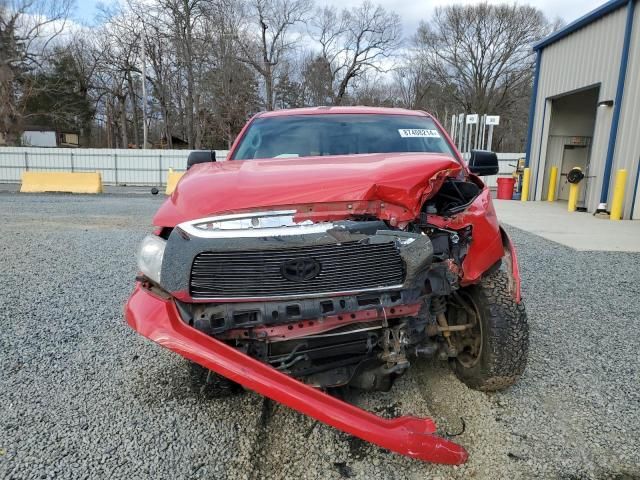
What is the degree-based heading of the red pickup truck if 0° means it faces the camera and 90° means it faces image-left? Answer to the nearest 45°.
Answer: approximately 0°

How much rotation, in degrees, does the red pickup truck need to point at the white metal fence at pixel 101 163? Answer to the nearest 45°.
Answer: approximately 135° to its right

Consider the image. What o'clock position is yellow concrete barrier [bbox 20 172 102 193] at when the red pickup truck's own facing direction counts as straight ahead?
The yellow concrete barrier is roughly at 5 o'clock from the red pickup truck.

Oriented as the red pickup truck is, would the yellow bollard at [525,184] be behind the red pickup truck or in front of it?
behind

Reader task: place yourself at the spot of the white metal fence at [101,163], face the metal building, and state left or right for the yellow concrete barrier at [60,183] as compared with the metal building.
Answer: right

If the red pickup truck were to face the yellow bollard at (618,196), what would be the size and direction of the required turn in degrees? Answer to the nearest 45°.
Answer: approximately 135° to its left

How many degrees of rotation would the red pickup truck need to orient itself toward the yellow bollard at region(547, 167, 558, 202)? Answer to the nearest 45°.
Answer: approximately 135° to its left

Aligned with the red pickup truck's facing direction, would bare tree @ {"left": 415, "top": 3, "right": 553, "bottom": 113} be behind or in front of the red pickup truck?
behind
